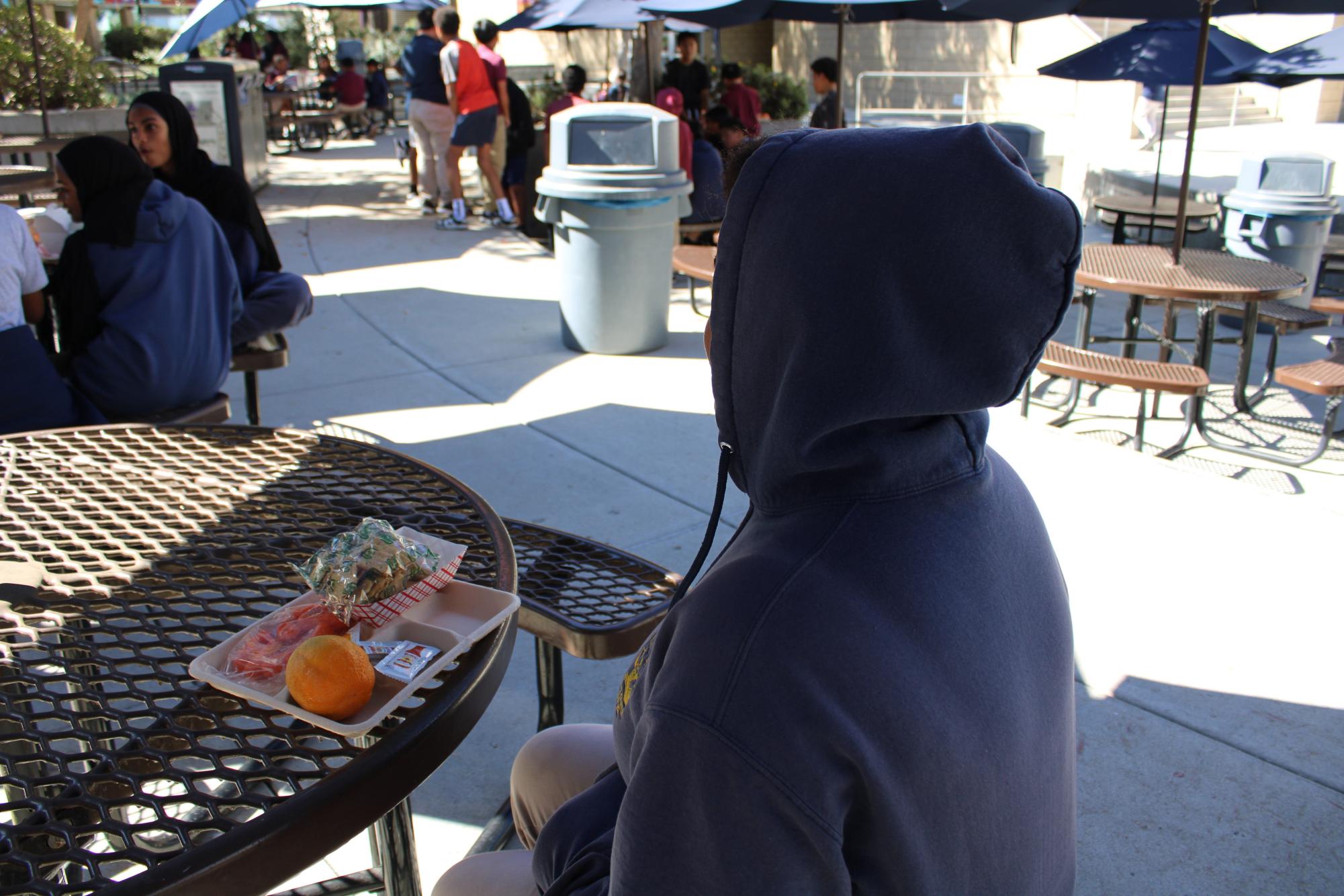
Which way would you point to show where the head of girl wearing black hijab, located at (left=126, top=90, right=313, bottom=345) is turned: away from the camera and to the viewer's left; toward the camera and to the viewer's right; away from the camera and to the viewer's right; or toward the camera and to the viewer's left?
toward the camera and to the viewer's left

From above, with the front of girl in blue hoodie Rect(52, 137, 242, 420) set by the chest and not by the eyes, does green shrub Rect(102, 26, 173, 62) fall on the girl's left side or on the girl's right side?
on the girl's right side

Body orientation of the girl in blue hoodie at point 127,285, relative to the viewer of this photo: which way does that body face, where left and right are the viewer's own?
facing away from the viewer and to the left of the viewer

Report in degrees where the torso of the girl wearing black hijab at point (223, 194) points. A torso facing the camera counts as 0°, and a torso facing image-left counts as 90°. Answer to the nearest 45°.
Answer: approximately 90°

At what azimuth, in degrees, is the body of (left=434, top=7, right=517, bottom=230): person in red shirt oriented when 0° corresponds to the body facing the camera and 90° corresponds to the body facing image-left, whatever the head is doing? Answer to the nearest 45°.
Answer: approximately 135°

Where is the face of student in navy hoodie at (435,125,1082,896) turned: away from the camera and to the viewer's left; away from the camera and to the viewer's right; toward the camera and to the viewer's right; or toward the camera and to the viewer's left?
away from the camera and to the viewer's left

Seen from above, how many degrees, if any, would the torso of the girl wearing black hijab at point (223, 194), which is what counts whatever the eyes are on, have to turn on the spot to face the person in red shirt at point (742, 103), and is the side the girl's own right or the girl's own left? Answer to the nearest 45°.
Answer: approximately 135° to the girl's own right

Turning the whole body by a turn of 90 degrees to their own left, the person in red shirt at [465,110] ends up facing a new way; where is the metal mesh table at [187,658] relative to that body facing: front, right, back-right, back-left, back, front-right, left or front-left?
front-left

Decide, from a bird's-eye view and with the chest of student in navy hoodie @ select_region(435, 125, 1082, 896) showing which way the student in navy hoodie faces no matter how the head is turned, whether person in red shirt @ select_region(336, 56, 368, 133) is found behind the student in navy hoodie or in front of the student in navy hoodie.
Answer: in front

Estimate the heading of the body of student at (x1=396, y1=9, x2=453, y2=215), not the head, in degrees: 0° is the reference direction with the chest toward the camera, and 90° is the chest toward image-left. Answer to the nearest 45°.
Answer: approximately 180°
